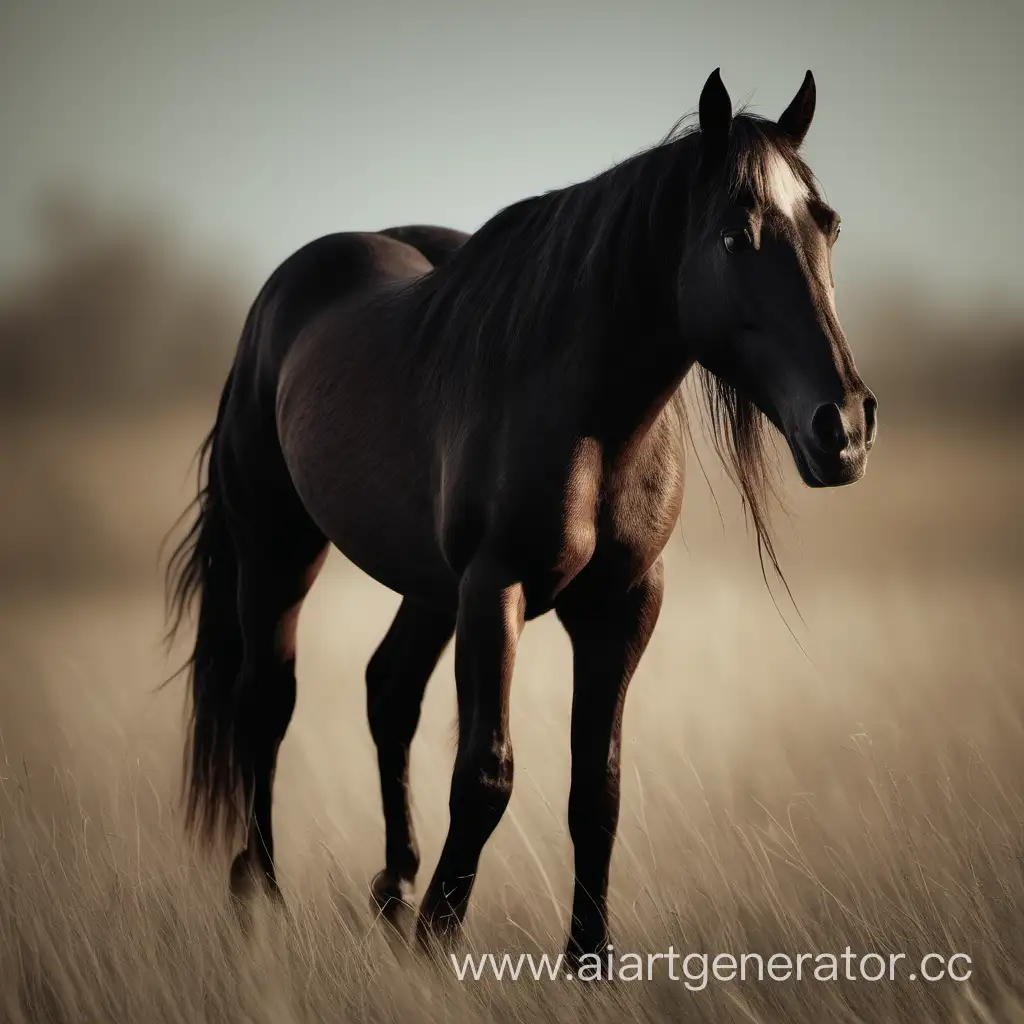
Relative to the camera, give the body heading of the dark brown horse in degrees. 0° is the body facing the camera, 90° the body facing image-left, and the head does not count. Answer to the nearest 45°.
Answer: approximately 315°
